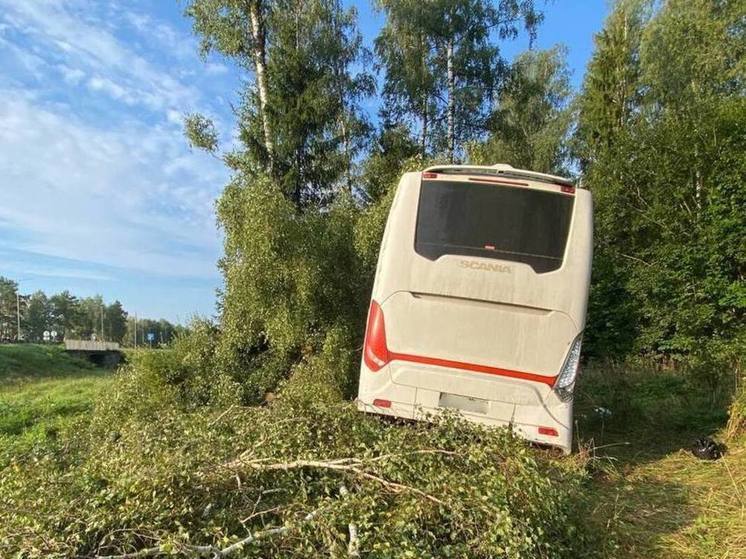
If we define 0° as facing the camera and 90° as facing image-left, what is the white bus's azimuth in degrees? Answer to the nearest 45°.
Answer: approximately 180°
